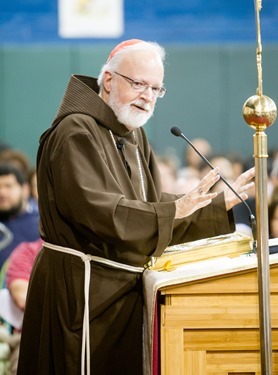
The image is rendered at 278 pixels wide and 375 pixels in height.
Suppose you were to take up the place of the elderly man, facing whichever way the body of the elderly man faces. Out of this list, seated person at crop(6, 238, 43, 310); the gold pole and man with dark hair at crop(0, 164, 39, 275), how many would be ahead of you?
1

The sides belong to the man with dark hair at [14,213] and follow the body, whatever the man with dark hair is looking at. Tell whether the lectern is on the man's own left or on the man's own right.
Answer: on the man's own left

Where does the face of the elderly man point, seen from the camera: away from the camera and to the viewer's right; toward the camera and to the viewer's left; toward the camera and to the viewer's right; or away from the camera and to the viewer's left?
toward the camera and to the viewer's right

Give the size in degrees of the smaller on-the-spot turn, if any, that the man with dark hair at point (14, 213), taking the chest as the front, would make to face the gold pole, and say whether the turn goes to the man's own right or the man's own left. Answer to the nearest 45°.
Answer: approximately 45° to the man's own left

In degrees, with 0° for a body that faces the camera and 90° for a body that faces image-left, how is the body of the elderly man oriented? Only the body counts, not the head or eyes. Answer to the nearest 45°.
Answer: approximately 315°

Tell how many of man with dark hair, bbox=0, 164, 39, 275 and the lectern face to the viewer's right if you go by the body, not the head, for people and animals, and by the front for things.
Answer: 1
